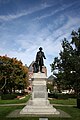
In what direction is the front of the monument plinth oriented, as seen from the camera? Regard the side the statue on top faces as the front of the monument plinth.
facing the viewer
